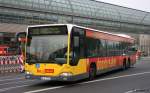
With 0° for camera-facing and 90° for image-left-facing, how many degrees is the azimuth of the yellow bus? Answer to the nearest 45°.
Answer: approximately 45°
